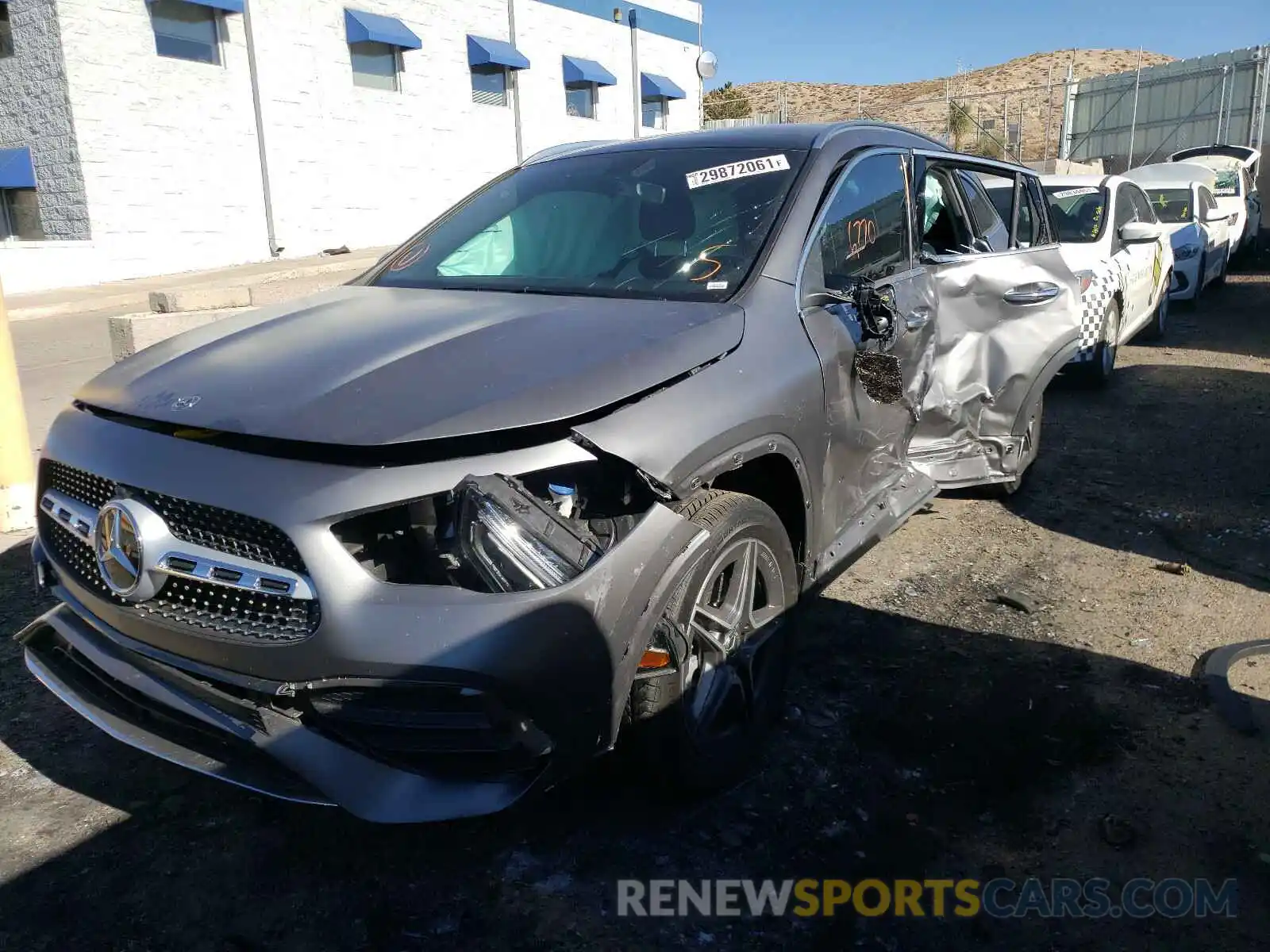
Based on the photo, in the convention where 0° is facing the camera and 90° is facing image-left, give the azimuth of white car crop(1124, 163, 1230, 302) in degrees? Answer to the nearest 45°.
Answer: approximately 45°

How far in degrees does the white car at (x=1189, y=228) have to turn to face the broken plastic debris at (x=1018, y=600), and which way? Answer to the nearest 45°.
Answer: approximately 45° to its left

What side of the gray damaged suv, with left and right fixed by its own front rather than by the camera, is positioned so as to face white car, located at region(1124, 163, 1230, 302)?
back

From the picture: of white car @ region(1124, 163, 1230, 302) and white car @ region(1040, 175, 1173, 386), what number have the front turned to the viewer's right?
0

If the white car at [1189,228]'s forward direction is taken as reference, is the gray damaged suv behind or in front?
in front

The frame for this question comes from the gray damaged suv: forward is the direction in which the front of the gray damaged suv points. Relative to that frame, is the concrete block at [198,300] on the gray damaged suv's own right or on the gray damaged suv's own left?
on the gray damaged suv's own right

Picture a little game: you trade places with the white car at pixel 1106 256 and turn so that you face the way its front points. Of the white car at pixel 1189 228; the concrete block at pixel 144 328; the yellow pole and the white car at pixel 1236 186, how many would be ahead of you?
2

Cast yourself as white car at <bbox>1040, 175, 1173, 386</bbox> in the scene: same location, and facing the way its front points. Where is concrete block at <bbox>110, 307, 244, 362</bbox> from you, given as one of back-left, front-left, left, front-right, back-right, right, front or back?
front

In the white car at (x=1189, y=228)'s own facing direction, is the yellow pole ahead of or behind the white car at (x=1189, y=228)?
ahead

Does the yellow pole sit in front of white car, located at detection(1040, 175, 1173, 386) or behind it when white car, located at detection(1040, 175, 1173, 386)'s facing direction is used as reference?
in front

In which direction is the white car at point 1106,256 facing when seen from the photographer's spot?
facing the viewer and to the left of the viewer

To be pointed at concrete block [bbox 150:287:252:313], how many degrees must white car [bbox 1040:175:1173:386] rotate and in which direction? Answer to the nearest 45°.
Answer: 0° — it already faces it

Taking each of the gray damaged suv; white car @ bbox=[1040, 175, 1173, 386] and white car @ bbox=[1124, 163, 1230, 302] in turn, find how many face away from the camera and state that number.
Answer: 0

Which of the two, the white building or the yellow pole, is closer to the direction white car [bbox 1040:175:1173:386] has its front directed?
the yellow pole

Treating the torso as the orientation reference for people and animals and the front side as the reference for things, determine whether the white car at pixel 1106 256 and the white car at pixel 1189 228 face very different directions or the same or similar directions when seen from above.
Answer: same or similar directions

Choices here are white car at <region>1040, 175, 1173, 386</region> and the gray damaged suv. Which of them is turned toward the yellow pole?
the white car
